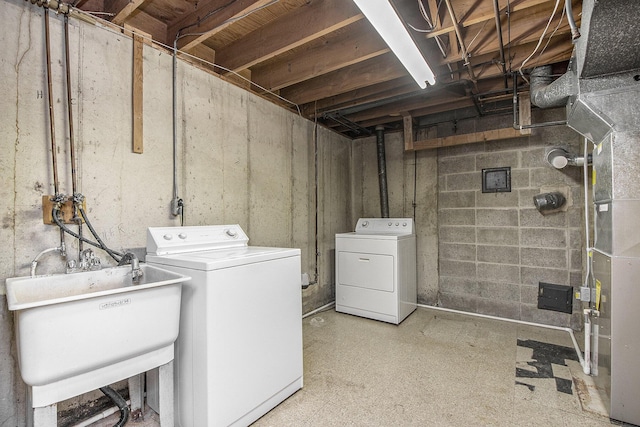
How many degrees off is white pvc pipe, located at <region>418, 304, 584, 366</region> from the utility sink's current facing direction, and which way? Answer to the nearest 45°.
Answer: approximately 45° to its left

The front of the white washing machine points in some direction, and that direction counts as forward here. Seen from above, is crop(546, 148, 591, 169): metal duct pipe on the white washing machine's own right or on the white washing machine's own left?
on the white washing machine's own left

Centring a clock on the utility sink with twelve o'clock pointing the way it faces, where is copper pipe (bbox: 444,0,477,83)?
The copper pipe is roughly at 11 o'clock from the utility sink.

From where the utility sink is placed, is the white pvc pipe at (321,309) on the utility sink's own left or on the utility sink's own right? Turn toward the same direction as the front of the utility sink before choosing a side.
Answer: on the utility sink's own left

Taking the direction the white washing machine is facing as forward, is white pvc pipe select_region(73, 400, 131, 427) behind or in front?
behind

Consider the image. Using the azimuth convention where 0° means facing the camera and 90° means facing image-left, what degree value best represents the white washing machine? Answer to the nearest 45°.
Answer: approximately 315°

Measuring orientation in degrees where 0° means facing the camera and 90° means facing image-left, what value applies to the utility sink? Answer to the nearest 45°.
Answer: approximately 315°

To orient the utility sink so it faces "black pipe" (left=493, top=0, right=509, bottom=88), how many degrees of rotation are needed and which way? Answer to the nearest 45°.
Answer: approximately 45° to its left

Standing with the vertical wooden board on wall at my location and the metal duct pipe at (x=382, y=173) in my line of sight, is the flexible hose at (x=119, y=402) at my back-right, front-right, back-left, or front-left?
back-right
